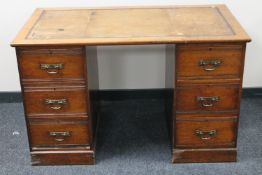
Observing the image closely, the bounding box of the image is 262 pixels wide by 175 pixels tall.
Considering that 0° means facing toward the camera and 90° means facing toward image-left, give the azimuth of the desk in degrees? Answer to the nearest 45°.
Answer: approximately 0°
